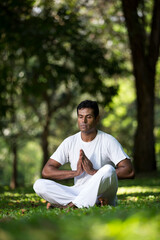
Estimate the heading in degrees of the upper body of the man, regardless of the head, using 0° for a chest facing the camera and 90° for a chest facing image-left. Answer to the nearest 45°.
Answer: approximately 45°
